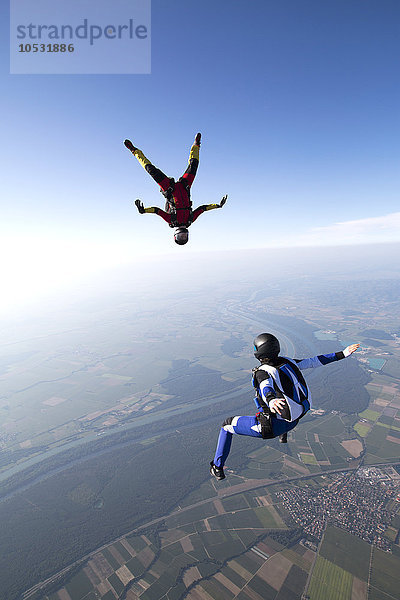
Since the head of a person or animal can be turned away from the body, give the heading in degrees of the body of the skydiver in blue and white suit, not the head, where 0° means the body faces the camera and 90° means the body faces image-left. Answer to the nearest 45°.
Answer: approximately 135°
